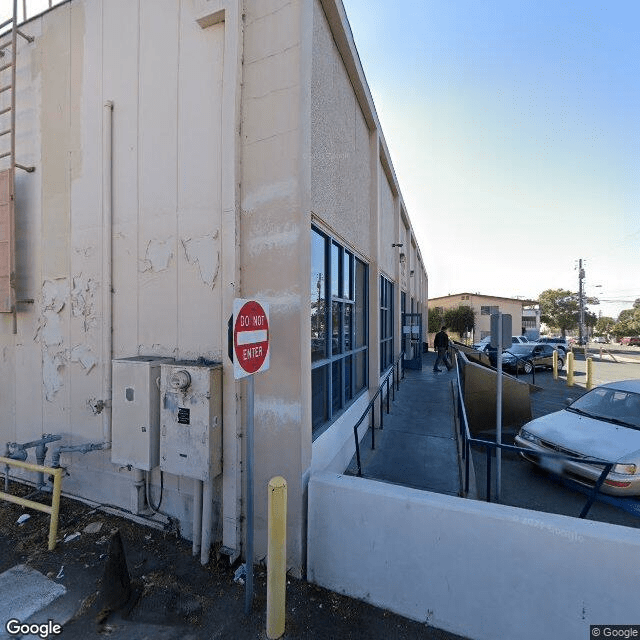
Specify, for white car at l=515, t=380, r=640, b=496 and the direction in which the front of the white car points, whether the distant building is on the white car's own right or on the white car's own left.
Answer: on the white car's own right

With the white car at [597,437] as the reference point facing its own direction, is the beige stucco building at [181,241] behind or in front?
in front

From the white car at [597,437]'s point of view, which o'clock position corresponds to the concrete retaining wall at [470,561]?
The concrete retaining wall is roughly at 11 o'clock from the white car.

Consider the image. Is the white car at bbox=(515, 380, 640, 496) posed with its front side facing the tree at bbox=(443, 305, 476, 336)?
no

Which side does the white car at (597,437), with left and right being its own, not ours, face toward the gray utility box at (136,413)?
front

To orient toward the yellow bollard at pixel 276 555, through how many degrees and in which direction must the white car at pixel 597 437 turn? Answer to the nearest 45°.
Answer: approximately 45° to its left

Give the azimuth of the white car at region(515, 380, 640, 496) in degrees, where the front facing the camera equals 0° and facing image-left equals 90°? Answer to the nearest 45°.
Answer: approximately 45°

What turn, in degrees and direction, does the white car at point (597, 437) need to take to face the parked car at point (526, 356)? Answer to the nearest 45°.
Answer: approximately 135° to its right

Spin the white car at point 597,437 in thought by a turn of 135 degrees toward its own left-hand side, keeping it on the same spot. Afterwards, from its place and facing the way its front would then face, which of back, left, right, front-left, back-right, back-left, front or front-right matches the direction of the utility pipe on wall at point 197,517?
back-right

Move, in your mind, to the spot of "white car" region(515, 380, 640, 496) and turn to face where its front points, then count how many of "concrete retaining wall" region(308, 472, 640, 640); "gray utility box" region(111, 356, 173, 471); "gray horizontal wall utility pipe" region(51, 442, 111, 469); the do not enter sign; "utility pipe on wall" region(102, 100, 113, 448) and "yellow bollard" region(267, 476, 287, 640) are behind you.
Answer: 0

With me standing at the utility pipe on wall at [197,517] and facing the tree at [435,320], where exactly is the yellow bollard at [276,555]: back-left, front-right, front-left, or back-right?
back-right

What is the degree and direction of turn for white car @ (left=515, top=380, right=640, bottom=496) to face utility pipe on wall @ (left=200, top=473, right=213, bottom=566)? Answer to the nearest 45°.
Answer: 0° — it already faces it

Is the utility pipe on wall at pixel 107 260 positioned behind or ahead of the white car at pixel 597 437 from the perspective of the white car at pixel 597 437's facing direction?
ahead

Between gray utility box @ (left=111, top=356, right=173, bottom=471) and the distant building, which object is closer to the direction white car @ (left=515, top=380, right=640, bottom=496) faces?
the gray utility box

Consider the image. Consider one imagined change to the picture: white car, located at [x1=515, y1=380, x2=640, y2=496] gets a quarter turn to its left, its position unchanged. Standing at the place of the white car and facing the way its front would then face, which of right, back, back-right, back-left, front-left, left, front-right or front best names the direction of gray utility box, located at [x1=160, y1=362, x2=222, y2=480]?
right

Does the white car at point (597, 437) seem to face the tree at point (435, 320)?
no

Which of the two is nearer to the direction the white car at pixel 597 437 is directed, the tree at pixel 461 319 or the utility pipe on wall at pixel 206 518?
the utility pipe on wall
